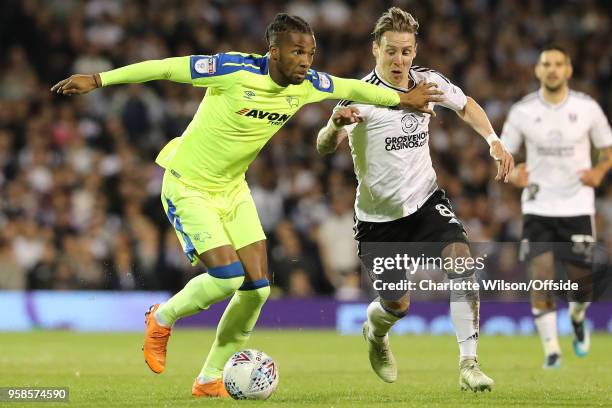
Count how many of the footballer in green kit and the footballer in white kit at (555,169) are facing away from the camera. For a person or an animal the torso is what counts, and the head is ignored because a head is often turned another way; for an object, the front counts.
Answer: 0

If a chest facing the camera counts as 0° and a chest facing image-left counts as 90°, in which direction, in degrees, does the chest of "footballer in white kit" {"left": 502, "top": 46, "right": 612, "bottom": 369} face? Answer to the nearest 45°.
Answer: approximately 0°

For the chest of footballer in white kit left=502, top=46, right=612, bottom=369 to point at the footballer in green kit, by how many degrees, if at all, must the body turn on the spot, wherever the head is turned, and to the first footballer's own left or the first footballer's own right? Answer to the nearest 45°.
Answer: approximately 45° to the first footballer's own right

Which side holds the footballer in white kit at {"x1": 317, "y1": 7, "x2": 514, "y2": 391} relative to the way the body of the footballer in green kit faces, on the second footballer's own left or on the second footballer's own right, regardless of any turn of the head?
on the second footballer's own left

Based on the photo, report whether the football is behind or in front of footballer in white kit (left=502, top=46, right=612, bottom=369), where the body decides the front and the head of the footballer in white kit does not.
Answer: in front
